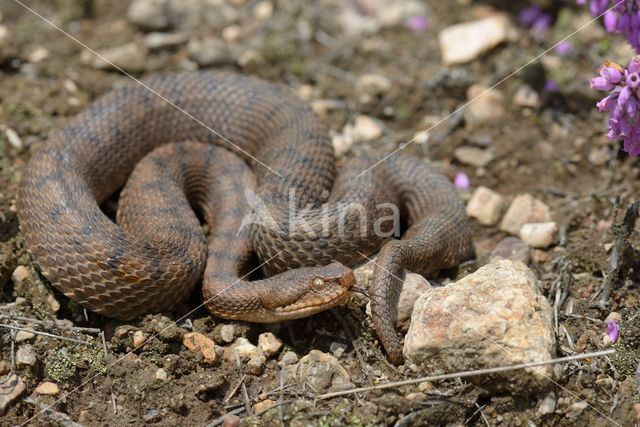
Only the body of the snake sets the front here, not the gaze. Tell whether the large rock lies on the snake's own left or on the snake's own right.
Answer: on the snake's own right

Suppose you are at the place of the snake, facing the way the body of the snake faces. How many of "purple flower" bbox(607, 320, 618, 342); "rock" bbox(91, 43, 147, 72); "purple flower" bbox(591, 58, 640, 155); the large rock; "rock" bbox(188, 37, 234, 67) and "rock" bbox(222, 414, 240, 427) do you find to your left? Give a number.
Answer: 2

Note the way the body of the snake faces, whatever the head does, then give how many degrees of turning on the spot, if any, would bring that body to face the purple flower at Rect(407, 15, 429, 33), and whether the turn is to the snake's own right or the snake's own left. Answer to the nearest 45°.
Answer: approximately 45° to the snake's own left

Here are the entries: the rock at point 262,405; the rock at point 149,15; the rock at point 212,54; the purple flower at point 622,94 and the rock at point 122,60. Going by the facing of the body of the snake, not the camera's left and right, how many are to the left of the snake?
3

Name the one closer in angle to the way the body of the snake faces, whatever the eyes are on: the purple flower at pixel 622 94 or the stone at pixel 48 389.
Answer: the purple flower

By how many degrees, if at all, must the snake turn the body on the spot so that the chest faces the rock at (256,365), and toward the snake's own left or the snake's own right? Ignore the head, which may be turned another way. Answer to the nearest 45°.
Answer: approximately 90° to the snake's own right

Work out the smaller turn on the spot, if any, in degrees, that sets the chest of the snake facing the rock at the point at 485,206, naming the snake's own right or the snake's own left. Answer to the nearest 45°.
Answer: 0° — it already faces it

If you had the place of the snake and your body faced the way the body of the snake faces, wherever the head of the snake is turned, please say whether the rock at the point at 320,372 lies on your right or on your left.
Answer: on your right

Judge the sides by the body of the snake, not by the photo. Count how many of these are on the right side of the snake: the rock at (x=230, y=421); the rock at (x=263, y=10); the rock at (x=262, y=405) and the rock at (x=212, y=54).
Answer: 2

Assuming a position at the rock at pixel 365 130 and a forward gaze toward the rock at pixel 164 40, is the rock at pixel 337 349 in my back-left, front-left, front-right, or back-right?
back-left

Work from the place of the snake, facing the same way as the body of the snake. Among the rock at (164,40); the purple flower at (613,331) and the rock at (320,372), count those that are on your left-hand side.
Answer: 1

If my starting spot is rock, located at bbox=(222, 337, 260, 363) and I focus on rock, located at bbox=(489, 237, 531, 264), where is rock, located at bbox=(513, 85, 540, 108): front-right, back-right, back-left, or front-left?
front-left

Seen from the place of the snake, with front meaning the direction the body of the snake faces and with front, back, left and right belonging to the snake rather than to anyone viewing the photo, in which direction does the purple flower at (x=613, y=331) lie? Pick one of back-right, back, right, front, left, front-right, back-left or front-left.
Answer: front-right

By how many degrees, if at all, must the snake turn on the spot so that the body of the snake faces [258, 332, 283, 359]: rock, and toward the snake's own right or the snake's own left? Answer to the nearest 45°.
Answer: approximately 90° to the snake's own right

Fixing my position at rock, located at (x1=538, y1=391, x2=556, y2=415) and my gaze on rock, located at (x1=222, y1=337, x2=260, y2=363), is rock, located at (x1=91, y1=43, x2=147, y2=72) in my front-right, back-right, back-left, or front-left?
front-right

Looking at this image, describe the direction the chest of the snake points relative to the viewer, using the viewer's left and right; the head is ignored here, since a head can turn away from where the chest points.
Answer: facing to the right of the viewer
